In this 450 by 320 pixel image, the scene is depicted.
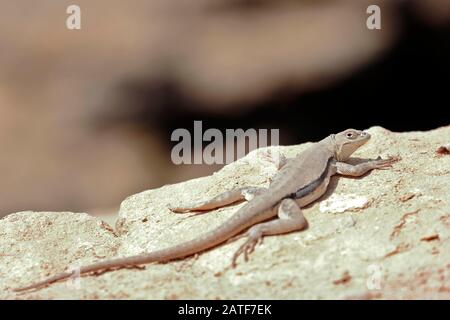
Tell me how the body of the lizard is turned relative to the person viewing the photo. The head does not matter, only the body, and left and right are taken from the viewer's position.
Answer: facing away from the viewer and to the right of the viewer
